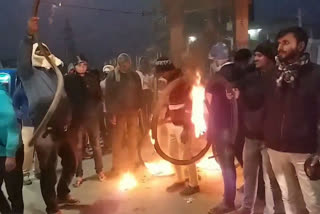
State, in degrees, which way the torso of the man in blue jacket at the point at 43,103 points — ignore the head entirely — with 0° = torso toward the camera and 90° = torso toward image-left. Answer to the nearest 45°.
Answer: approximately 270°

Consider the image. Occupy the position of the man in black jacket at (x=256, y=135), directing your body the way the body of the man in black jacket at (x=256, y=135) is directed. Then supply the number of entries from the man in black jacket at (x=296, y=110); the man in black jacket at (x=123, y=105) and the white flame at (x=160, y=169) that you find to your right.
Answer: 2

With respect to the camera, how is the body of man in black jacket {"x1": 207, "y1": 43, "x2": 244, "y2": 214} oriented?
to the viewer's left

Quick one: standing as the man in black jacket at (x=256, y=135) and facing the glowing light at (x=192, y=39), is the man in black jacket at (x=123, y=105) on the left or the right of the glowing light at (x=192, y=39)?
left
